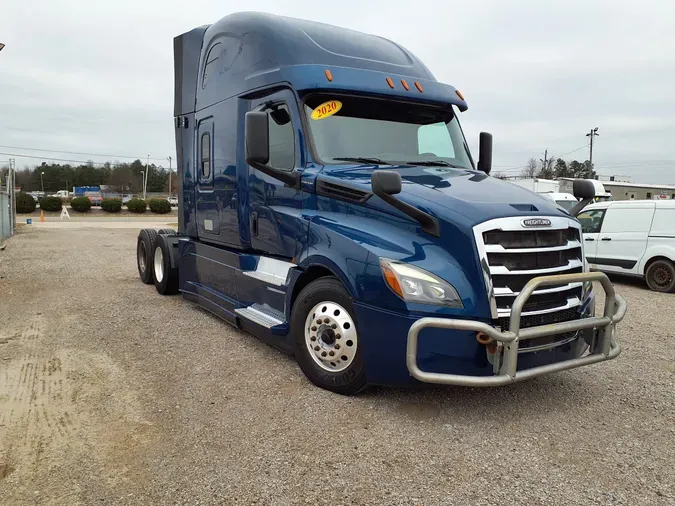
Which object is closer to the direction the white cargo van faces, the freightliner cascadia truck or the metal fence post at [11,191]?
the metal fence post

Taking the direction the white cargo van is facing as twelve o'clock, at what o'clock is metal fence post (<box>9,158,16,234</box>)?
The metal fence post is roughly at 12 o'clock from the white cargo van.

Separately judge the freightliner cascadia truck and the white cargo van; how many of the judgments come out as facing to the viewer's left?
1

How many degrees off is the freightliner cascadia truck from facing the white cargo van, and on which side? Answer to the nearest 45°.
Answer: approximately 90° to its left

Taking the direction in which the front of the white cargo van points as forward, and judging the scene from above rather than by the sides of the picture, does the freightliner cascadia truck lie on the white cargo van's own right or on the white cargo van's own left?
on the white cargo van's own left

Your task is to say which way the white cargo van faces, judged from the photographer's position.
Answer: facing to the left of the viewer

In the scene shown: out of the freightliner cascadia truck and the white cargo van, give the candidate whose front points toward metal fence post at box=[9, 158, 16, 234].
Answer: the white cargo van

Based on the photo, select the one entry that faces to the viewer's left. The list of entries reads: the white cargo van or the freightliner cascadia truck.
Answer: the white cargo van

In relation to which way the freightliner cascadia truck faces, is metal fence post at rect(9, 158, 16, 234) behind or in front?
behind

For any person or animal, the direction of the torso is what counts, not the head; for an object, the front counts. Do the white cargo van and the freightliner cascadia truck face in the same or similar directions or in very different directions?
very different directions
